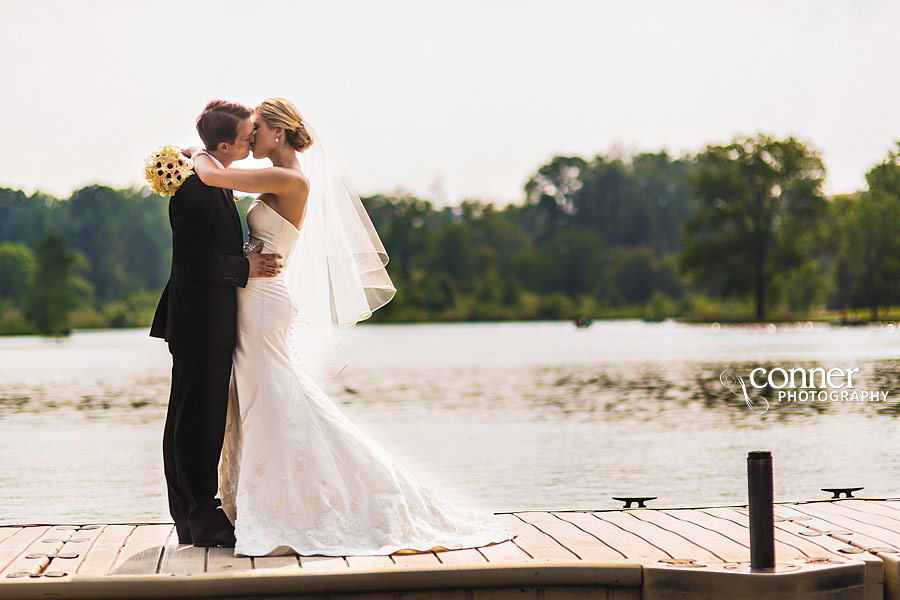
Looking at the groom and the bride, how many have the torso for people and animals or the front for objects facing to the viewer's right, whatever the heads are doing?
1

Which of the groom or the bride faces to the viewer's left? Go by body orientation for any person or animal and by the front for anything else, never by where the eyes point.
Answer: the bride

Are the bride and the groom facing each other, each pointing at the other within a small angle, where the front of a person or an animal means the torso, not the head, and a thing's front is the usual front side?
yes

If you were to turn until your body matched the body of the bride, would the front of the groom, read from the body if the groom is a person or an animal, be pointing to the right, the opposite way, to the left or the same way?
the opposite way

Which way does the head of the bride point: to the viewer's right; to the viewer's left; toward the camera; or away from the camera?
to the viewer's left

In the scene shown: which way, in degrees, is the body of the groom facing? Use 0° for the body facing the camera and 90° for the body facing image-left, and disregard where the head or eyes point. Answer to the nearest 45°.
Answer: approximately 270°

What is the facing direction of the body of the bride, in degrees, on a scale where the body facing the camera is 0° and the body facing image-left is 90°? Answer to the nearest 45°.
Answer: approximately 90°

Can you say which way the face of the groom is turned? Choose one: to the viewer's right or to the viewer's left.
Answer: to the viewer's right
